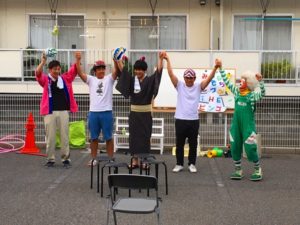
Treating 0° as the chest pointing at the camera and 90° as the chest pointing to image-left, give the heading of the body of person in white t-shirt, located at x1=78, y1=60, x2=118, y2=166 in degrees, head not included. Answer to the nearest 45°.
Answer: approximately 0°

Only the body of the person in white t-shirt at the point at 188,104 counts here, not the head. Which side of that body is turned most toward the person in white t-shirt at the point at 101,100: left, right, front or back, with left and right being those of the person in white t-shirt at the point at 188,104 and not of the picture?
right

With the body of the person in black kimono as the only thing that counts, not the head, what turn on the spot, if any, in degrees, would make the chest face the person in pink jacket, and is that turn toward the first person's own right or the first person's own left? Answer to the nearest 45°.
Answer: approximately 90° to the first person's own right

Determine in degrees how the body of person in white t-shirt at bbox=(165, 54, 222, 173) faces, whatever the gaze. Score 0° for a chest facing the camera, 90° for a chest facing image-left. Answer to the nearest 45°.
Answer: approximately 0°

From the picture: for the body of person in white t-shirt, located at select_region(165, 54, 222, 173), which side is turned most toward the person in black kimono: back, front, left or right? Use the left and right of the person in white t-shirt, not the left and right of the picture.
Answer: right

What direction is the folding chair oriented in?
away from the camera
